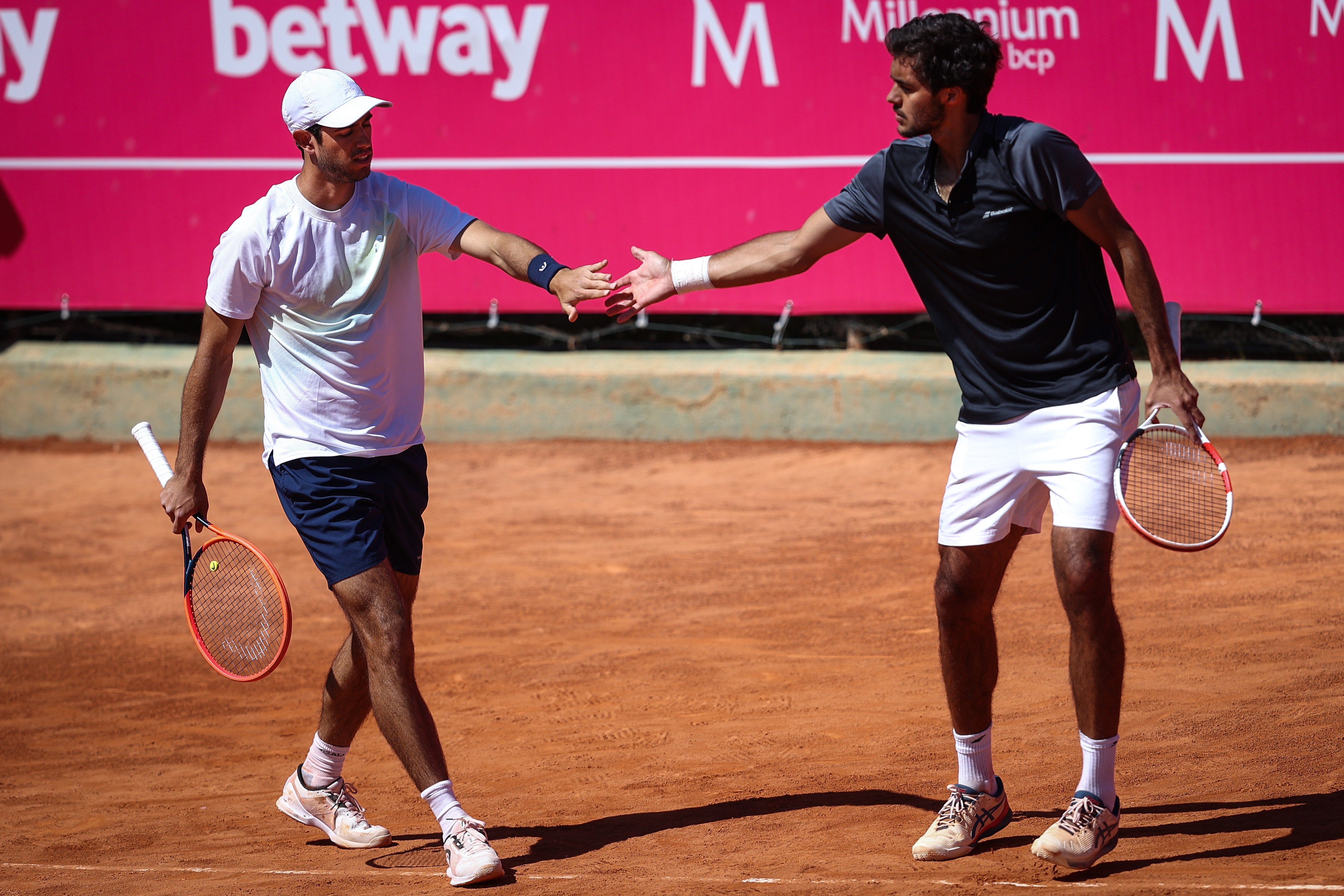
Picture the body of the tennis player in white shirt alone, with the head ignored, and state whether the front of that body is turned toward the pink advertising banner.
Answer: no

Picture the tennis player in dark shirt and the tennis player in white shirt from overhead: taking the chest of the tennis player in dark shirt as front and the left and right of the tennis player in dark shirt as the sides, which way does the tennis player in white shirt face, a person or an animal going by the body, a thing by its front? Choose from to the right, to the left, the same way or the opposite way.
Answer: to the left

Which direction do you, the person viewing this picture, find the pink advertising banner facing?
facing the viewer

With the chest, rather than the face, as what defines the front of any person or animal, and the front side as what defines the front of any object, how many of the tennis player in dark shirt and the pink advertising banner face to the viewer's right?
0

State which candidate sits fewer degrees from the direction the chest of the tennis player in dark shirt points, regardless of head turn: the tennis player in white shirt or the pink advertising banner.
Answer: the tennis player in white shirt

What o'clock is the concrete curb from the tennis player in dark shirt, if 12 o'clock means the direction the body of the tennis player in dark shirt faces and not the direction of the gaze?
The concrete curb is roughly at 4 o'clock from the tennis player in dark shirt.

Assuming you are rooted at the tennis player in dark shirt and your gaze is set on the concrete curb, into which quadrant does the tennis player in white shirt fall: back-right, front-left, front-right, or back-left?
front-left

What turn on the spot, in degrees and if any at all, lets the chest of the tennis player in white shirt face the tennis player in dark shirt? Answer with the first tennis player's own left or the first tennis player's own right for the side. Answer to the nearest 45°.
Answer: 0° — they already face them

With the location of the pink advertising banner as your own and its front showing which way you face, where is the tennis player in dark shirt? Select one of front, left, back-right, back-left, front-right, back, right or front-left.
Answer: front

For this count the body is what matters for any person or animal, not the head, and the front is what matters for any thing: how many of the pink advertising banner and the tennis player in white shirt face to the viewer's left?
0

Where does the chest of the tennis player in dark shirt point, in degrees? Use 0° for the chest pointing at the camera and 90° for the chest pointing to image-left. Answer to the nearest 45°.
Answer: approximately 45°

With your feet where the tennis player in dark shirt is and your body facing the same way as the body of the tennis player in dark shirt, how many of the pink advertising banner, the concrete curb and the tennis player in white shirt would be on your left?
0

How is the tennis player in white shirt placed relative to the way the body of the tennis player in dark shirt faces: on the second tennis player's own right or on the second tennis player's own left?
on the second tennis player's own right

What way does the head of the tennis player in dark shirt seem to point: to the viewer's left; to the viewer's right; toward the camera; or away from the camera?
to the viewer's left

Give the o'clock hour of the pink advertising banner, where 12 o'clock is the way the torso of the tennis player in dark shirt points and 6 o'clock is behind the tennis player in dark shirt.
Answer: The pink advertising banner is roughly at 4 o'clock from the tennis player in dark shirt.

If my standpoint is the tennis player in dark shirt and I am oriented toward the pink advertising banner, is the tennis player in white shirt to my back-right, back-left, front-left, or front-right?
front-left

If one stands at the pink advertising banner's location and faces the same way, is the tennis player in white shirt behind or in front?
in front
